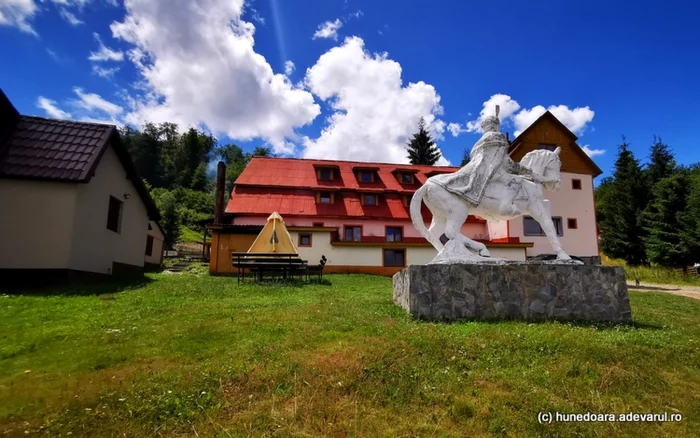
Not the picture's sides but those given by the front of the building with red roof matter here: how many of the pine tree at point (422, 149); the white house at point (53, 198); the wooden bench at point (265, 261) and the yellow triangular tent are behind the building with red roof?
1

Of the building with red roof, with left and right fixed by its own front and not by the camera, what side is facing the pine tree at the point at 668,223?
left

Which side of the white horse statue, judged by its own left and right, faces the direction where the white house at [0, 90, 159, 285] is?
back

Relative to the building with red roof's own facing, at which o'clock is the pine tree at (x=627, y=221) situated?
The pine tree is roughly at 8 o'clock from the building with red roof.

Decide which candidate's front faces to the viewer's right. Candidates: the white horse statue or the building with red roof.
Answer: the white horse statue

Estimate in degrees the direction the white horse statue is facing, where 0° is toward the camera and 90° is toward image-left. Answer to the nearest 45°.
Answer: approximately 270°

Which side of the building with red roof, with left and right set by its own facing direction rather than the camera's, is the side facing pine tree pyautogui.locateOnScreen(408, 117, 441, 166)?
back

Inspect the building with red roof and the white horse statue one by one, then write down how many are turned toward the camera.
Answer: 1

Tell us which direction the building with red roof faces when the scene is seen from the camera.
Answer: facing the viewer

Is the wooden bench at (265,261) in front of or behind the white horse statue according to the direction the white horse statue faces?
behind

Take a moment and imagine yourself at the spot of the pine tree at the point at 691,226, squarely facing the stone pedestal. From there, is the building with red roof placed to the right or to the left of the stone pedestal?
right

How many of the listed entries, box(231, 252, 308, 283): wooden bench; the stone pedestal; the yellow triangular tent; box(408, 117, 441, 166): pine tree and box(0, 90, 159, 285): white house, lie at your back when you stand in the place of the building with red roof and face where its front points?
1

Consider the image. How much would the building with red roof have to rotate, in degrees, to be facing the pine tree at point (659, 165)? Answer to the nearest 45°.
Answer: approximately 135° to its left

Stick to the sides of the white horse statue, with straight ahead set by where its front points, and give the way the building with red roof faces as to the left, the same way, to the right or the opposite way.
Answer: to the right

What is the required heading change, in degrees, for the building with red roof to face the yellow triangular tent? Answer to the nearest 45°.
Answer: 0° — it already faces it

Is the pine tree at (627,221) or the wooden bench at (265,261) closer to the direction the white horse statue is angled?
the pine tree
